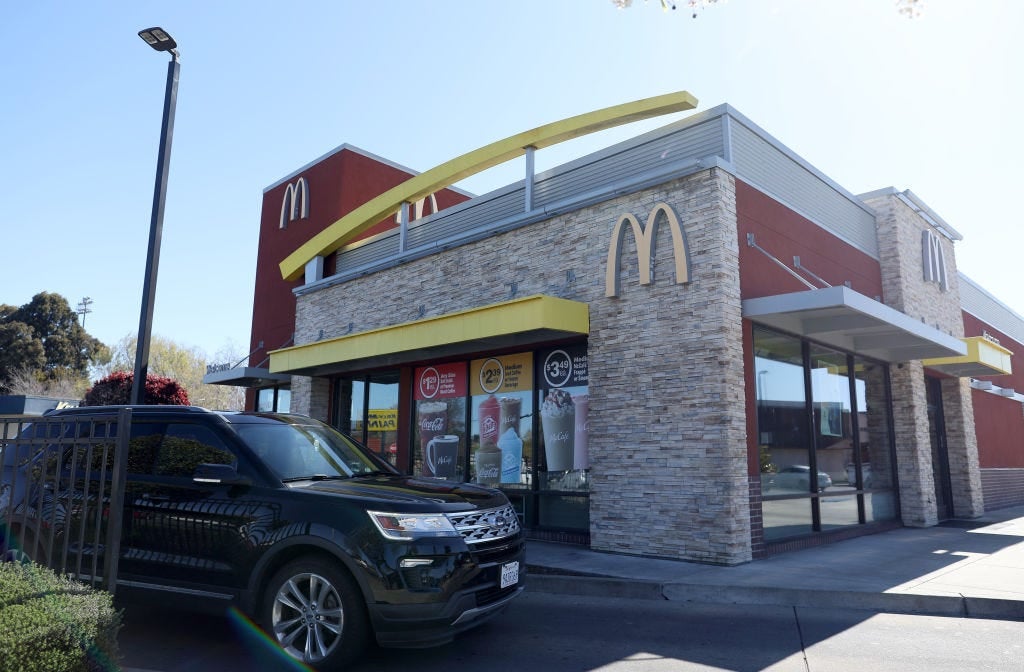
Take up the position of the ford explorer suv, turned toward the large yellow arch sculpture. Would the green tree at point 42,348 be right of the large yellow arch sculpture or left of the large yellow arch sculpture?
left

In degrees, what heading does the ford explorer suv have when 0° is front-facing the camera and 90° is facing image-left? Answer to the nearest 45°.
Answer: approximately 315°

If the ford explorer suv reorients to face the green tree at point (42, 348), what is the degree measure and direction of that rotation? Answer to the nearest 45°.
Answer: approximately 135° to its left

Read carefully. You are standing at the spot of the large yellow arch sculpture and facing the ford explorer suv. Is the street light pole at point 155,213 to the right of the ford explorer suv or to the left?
right

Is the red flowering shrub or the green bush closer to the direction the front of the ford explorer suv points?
the green bush

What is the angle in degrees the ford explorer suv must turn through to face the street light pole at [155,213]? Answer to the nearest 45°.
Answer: approximately 135° to its left

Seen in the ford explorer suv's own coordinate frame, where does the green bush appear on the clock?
The green bush is roughly at 3 o'clock from the ford explorer suv.

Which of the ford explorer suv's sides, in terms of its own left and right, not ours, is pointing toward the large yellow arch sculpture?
left
